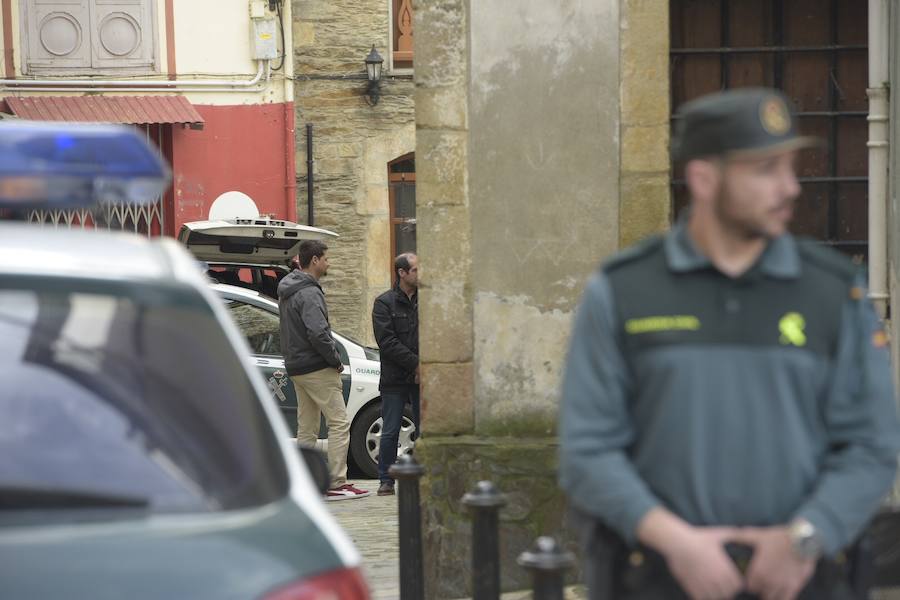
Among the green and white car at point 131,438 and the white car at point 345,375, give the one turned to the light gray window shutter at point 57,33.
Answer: the green and white car at point 131,438

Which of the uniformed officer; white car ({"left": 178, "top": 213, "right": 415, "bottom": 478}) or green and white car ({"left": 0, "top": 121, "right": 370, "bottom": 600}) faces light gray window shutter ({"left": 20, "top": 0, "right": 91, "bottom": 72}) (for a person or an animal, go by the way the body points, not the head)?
green and white car ({"left": 0, "top": 121, "right": 370, "bottom": 600})

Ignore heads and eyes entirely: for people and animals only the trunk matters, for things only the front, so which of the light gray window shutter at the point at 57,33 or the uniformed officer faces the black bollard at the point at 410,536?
the light gray window shutter

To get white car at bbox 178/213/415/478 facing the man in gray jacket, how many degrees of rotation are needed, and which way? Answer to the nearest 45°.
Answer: approximately 45° to its right

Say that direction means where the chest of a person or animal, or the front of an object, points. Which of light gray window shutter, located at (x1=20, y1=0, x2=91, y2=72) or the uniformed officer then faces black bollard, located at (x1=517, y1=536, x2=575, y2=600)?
the light gray window shutter

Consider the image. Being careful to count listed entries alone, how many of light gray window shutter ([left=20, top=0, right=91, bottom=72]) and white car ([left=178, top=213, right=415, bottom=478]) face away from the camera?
0

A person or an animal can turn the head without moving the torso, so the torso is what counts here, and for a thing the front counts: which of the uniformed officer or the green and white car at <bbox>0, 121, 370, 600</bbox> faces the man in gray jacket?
the green and white car

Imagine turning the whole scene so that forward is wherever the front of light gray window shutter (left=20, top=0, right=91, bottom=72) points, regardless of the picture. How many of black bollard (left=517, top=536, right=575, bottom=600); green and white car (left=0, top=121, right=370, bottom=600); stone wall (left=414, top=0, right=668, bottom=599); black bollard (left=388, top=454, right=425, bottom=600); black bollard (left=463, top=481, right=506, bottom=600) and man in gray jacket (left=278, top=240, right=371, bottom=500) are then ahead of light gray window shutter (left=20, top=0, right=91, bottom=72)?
6

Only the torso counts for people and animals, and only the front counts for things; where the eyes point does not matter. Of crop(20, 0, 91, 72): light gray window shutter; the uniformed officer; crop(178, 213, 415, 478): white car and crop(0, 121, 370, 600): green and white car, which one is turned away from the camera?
crop(0, 121, 370, 600): green and white car

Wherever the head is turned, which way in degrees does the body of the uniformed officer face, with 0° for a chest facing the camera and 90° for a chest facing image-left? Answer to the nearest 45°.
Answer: approximately 0°

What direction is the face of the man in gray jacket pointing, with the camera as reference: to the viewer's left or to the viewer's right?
to the viewer's right

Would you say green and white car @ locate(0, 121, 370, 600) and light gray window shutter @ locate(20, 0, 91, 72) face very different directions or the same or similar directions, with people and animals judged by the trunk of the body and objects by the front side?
very different directions

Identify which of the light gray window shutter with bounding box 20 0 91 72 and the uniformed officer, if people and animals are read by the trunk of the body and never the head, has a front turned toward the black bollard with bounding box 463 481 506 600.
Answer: the light gray window shutter

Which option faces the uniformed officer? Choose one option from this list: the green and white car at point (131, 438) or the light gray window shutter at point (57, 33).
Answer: the light gray window shutter

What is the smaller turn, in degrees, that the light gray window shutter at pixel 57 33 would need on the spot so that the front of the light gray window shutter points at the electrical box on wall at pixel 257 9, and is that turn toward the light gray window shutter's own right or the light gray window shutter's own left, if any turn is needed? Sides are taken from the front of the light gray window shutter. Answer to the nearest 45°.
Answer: approximately 90° to the light gray window shutter's own left
